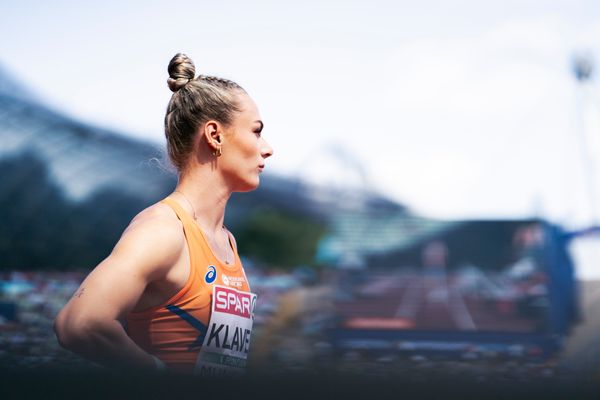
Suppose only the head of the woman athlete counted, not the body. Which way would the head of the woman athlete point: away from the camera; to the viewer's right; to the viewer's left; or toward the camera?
to the viewer's right

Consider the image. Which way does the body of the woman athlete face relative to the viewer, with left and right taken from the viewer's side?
facing the viewer and to the right of the viewer
